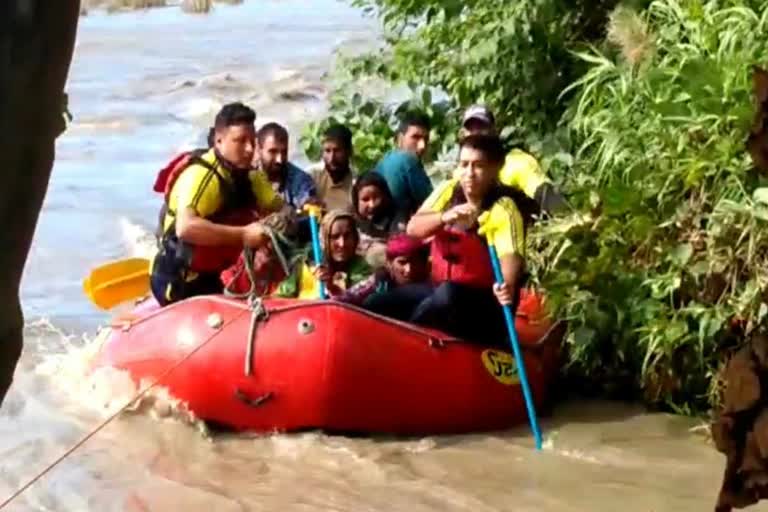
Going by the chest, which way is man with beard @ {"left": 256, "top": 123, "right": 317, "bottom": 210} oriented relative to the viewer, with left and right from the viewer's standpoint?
facing the viewer and to the right of the viewer

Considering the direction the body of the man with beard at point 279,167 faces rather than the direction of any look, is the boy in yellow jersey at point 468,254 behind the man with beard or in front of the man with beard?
in front

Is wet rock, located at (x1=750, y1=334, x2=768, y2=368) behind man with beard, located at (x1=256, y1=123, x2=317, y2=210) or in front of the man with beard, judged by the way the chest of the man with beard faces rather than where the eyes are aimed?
in front

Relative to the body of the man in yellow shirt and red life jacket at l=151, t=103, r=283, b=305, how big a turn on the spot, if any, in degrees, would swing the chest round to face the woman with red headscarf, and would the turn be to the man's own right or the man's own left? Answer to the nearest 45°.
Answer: approximately 45° to the man's own left

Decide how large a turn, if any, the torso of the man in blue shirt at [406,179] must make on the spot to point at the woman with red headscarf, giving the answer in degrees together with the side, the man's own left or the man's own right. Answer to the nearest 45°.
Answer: approximately 135° to the man's own right

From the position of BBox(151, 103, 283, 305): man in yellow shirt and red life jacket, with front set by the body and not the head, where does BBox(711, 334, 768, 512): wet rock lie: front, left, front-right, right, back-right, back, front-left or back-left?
front-right

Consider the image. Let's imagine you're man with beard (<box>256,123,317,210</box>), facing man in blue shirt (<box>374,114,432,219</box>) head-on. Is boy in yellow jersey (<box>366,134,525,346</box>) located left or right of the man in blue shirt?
right

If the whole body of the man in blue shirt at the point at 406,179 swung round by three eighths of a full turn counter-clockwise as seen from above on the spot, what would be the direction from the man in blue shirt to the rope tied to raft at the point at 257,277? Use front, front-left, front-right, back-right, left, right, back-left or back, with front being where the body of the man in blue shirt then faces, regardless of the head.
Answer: front-left

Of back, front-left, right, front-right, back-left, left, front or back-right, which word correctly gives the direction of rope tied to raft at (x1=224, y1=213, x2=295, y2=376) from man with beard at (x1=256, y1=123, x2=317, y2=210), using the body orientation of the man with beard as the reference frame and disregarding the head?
front-right

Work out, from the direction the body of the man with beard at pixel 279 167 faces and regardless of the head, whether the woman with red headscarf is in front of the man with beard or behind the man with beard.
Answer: in front
